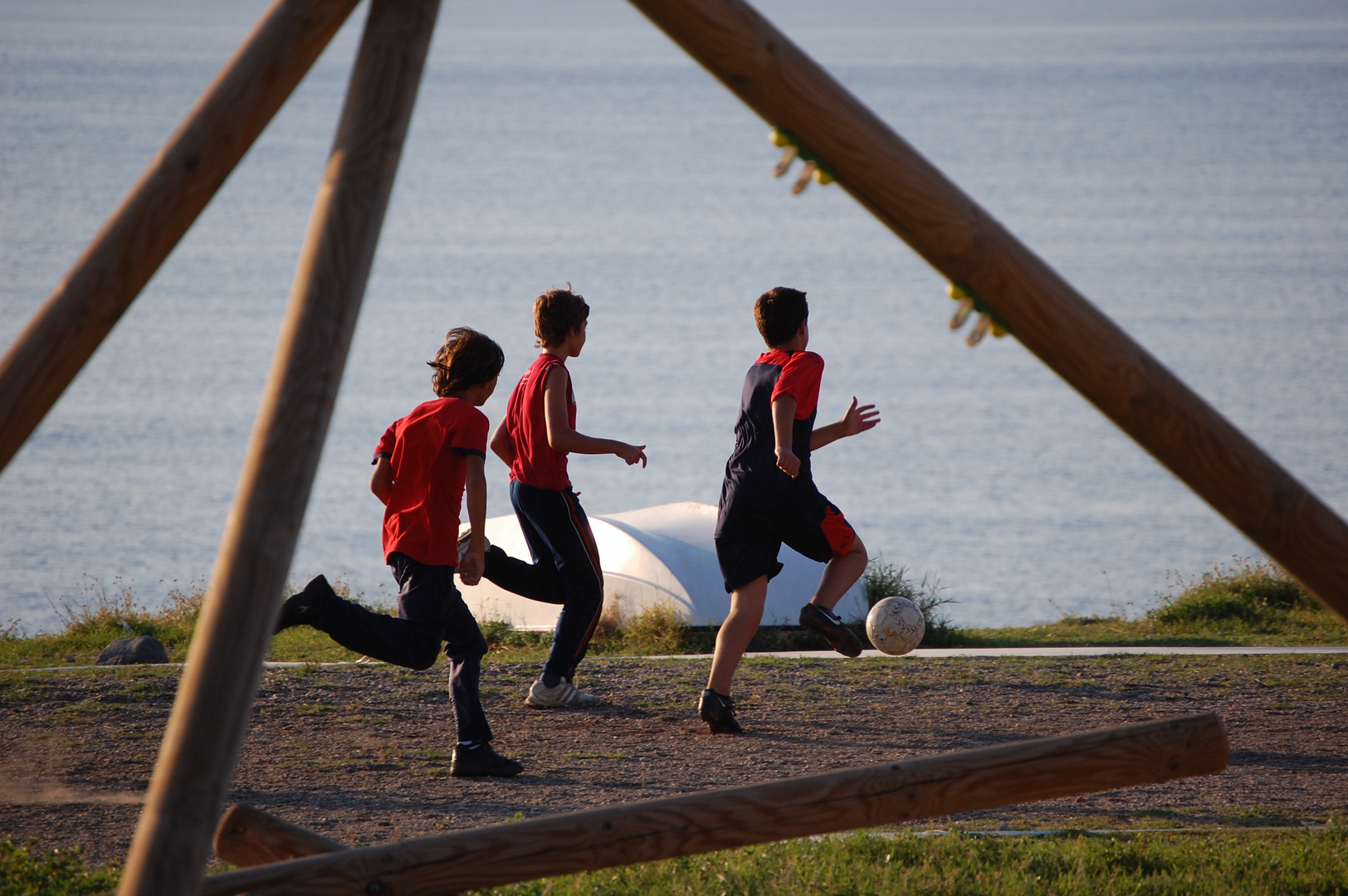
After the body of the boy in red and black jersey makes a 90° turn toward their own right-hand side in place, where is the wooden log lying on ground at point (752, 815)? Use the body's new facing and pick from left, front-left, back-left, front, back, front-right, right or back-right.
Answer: front-right

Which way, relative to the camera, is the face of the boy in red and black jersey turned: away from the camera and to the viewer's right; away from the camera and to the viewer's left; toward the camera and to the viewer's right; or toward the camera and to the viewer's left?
away from the camera and to the viewer's right

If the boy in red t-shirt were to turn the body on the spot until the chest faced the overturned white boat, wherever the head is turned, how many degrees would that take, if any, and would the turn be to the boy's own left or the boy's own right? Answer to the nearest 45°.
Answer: approximately 45° to the boy's own left

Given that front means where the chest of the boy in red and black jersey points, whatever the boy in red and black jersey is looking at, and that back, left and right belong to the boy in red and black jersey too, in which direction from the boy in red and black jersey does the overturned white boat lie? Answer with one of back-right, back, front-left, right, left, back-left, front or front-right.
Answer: front-left

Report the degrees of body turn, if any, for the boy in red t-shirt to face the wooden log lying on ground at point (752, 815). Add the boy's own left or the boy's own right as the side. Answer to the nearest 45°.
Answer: approximately 135° to the boy's own right

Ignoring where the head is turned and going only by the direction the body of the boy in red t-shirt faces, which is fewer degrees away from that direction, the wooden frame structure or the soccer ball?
the soccer ball

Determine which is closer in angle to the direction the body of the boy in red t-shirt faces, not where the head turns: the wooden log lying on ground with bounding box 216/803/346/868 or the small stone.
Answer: the small stone

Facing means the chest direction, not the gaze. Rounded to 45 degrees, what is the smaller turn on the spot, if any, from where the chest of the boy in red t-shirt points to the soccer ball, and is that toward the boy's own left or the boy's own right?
0° — they already face it

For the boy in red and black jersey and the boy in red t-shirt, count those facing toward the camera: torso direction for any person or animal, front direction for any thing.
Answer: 0

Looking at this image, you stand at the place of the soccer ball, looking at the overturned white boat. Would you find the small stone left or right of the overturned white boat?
left

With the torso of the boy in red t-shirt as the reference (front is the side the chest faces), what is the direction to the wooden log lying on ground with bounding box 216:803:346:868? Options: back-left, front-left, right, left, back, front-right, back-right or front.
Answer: back-right

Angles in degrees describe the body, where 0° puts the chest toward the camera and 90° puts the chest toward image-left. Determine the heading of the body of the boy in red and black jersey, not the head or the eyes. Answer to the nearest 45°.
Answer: approximately 225°

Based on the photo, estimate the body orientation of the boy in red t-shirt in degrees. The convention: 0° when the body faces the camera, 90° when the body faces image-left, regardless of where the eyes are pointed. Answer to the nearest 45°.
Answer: approximately 225°

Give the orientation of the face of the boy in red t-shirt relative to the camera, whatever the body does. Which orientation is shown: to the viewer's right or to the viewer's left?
to the viewer's right

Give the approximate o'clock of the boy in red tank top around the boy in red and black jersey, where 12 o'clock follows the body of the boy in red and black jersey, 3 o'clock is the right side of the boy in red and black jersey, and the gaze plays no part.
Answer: The boy in red tank top is roughly at 8 o'clock from the boy in red and black jersey.

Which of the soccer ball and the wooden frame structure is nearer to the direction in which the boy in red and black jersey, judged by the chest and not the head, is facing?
the soccer ball
